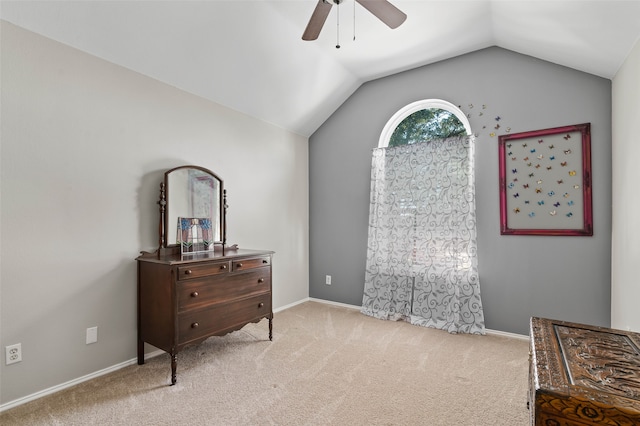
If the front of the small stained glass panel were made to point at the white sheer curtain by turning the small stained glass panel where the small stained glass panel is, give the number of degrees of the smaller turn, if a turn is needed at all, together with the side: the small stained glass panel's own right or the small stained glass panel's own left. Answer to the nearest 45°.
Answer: approximately 45° to the small stained glass panel's own left

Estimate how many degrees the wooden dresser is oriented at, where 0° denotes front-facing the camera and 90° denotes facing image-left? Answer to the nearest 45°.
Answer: approximately 315°

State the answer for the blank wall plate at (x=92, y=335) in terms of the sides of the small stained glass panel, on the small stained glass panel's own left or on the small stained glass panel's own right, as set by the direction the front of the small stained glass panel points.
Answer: on the small stained glass panel's own right

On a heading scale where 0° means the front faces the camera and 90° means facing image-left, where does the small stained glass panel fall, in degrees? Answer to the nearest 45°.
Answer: approximately 315°

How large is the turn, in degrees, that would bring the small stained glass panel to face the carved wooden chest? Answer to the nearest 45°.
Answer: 0° — it already faces it

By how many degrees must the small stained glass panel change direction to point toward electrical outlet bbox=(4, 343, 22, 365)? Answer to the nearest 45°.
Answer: approximately 90° to its right

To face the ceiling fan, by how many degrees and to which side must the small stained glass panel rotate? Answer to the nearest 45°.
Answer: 0° — it already faces it
